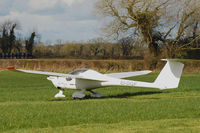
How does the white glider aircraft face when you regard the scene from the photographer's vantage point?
facing away from the viewer and to the left of the viewer
